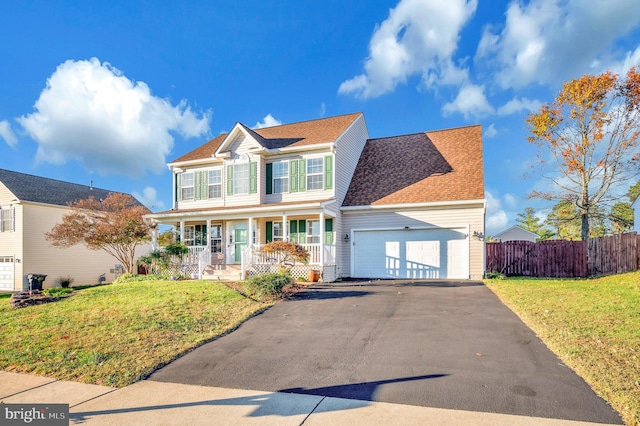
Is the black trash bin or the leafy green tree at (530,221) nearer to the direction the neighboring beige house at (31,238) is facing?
the black trash bin

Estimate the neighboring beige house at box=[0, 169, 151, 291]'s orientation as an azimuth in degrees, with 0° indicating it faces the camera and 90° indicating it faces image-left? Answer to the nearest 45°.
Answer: approximately 45°

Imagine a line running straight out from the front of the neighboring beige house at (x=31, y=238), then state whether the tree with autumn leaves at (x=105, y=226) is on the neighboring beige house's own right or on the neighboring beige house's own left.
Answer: on the neighboring beige house's own left

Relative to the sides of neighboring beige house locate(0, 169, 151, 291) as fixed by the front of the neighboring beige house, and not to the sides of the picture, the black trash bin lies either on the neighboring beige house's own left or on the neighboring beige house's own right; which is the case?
on the neighboring beige house's own left

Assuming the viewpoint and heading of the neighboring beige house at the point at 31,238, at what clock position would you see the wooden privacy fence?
The wooden privacy fence is roughly at 9 o'clock from the neighboring beige house.

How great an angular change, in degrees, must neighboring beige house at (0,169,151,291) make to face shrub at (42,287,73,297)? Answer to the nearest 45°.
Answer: approximately 45° to its left

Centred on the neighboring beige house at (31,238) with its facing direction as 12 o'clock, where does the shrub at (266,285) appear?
The shrub is roughly at 10 o'clock from the neighboring beige house.

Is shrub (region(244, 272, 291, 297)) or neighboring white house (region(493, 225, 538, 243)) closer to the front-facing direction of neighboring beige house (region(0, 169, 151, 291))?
the shrub
